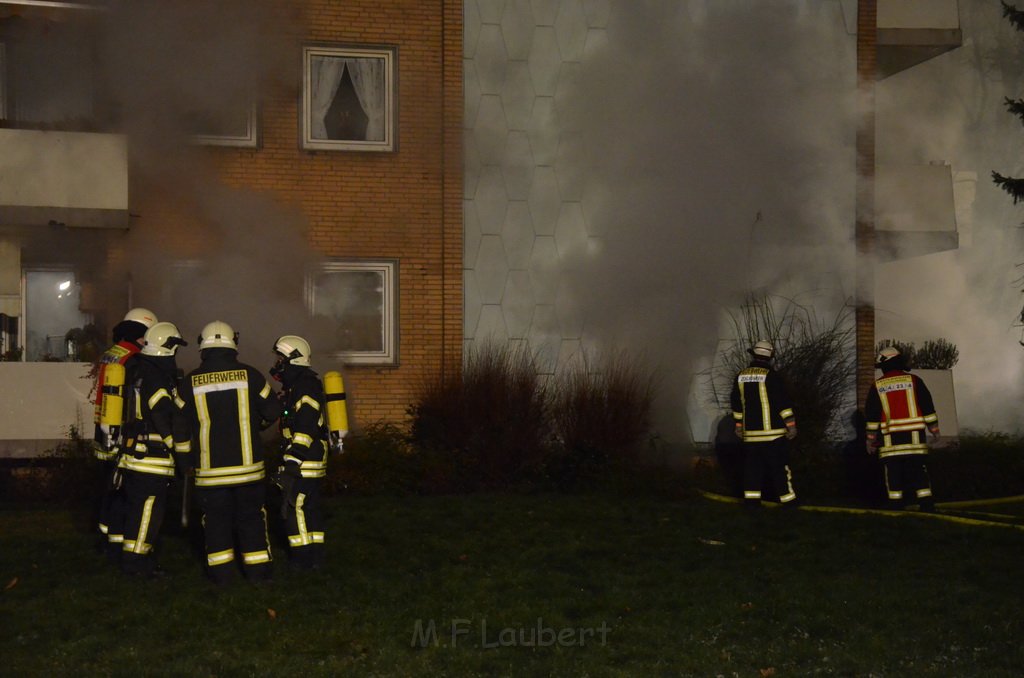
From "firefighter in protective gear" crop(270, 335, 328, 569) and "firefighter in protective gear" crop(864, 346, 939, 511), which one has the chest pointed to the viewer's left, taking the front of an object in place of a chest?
"firefighter in protective gear" crop(270, 335, 328, 569)

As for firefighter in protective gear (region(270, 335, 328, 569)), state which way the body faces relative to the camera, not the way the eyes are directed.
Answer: to the viewer's left

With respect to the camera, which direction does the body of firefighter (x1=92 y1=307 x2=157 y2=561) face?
to the viewer's right

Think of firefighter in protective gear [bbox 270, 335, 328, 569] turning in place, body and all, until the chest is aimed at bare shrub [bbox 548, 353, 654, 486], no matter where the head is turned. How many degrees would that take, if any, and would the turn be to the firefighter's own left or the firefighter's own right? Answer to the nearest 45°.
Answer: approximately 135° to the firefighter's own right

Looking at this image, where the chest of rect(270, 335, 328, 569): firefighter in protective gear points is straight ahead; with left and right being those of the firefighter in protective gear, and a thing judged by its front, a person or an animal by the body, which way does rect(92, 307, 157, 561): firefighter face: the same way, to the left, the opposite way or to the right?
the opposite way

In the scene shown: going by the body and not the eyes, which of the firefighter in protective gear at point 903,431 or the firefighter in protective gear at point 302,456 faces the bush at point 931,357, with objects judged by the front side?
the firefighter in protective gear at point 903,431

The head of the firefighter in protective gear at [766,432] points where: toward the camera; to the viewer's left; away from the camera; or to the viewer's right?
away from the camera

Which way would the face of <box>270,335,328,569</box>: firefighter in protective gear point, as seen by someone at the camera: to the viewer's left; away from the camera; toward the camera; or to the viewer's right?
to the viewer's left

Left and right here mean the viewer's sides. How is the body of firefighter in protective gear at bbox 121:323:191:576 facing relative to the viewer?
facing to the right of the viewer

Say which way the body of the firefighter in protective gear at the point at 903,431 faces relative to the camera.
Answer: away from the camera
